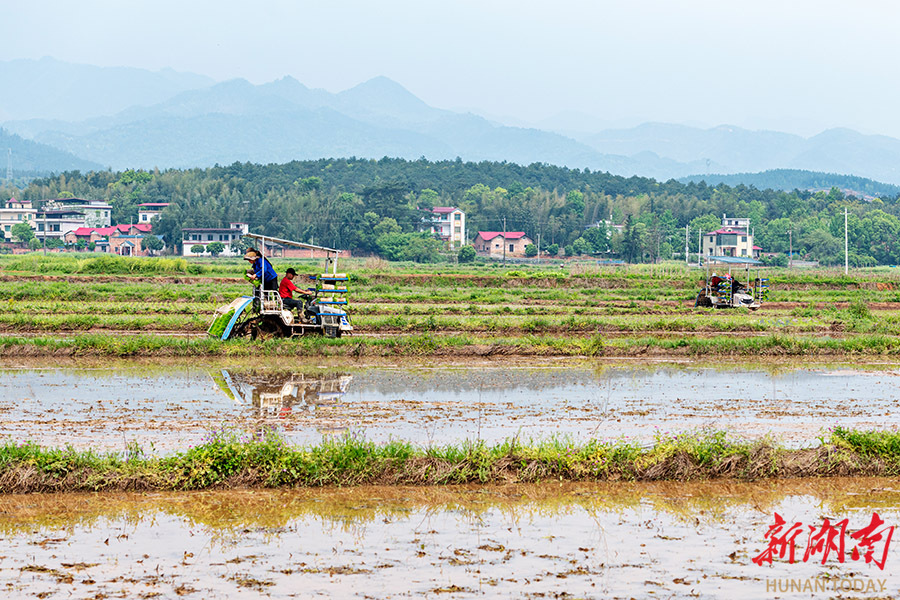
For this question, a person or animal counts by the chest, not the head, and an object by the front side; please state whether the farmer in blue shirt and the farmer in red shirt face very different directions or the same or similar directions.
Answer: very different directions

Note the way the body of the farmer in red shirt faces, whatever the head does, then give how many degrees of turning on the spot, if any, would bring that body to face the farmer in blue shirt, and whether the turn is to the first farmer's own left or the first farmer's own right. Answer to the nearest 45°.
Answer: approximately 135° to the first farmer's own right

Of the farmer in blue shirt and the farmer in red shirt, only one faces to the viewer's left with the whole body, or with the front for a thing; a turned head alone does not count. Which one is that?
the farmer in blue shirt

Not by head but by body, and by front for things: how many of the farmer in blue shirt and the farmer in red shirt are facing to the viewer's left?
1

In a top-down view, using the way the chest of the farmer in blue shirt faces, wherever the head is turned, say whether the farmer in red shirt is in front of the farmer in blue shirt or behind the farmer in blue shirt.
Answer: behind

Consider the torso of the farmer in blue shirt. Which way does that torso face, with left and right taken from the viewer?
facing to the left of the viewer

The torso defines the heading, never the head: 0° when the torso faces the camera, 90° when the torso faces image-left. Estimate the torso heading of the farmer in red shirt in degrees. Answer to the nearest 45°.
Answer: approximately 270°
